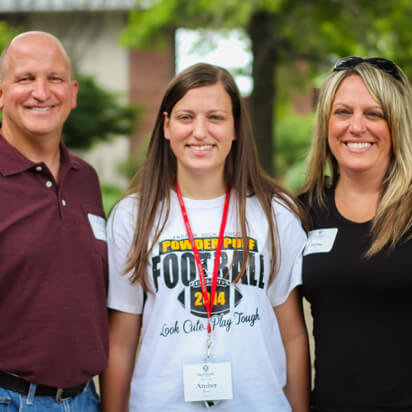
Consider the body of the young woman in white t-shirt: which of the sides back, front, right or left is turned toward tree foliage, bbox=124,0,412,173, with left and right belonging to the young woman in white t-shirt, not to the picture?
back

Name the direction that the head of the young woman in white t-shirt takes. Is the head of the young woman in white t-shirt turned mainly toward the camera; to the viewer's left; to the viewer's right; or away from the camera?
toward the camera

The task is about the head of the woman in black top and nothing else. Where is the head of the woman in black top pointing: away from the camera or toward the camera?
toward the camera

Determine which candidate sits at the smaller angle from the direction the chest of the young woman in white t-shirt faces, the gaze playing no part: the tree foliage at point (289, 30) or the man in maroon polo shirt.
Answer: the man in maroon polo shirt

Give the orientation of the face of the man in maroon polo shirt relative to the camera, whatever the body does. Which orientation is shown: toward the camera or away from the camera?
toward the camera

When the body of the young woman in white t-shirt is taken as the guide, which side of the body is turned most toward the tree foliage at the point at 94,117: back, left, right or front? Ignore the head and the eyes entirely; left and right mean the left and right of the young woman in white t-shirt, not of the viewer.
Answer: back

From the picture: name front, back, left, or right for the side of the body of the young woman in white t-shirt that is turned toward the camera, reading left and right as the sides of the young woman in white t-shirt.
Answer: front

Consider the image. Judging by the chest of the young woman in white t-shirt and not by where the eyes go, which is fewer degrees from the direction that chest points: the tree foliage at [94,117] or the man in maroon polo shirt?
the man in maroon polo shirt
